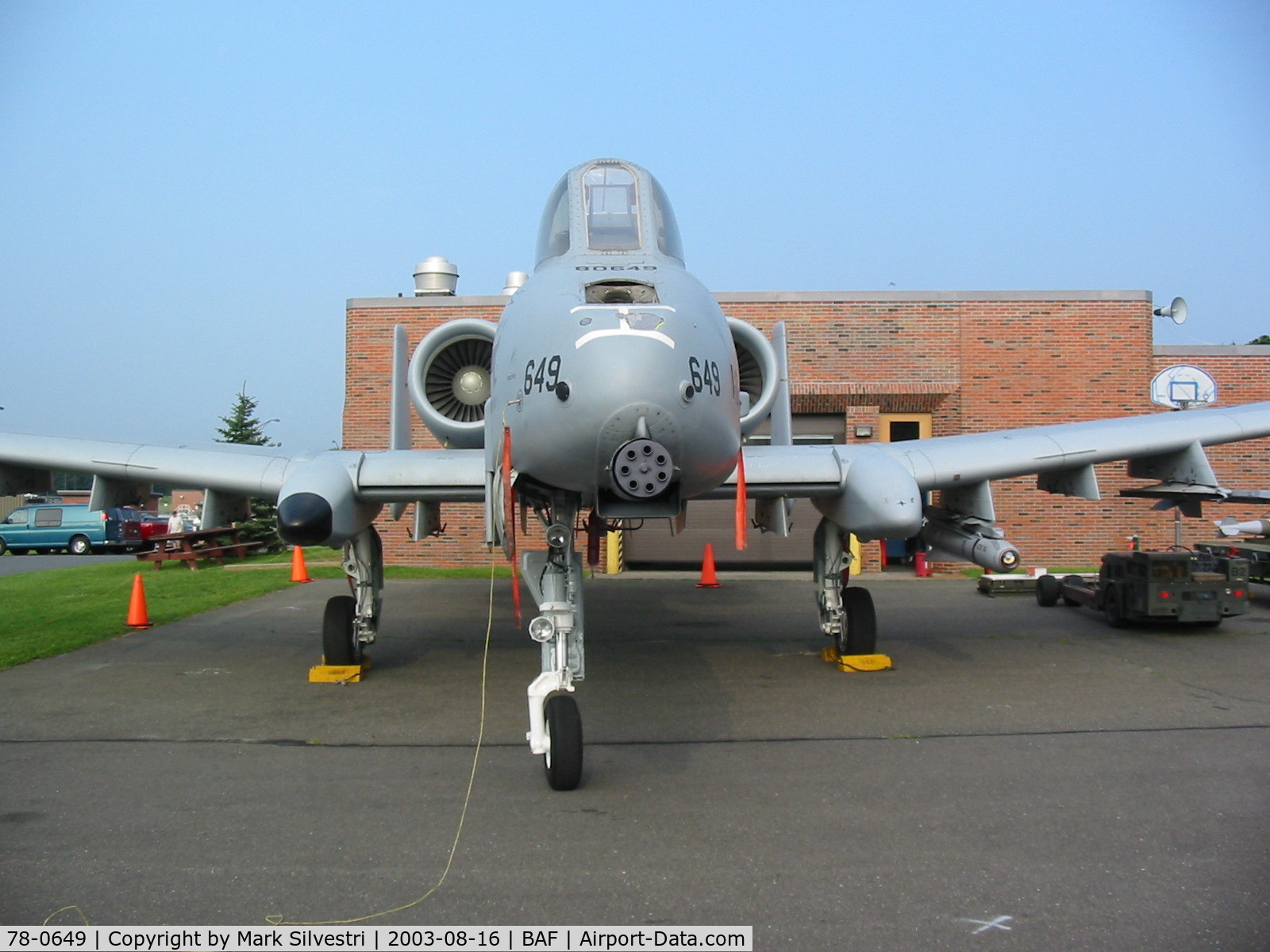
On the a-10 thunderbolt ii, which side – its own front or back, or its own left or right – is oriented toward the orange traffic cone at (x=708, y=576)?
back

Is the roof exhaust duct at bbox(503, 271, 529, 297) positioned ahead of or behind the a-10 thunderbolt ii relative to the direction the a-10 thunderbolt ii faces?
behind

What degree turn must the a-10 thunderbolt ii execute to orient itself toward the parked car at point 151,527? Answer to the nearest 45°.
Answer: approximately 135° to its right

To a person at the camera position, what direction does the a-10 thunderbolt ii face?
facing the viewer

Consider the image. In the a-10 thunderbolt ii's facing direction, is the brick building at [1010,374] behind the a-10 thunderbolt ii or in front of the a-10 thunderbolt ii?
behind

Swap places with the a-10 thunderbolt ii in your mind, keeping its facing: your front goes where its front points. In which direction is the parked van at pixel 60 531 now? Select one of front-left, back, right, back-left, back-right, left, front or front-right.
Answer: back-right

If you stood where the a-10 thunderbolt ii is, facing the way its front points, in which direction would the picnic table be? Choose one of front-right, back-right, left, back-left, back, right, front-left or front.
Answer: back-right

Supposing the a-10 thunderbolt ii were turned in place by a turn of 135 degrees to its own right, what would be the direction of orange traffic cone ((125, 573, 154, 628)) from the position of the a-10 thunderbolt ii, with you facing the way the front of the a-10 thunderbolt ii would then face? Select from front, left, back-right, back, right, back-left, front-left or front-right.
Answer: front
